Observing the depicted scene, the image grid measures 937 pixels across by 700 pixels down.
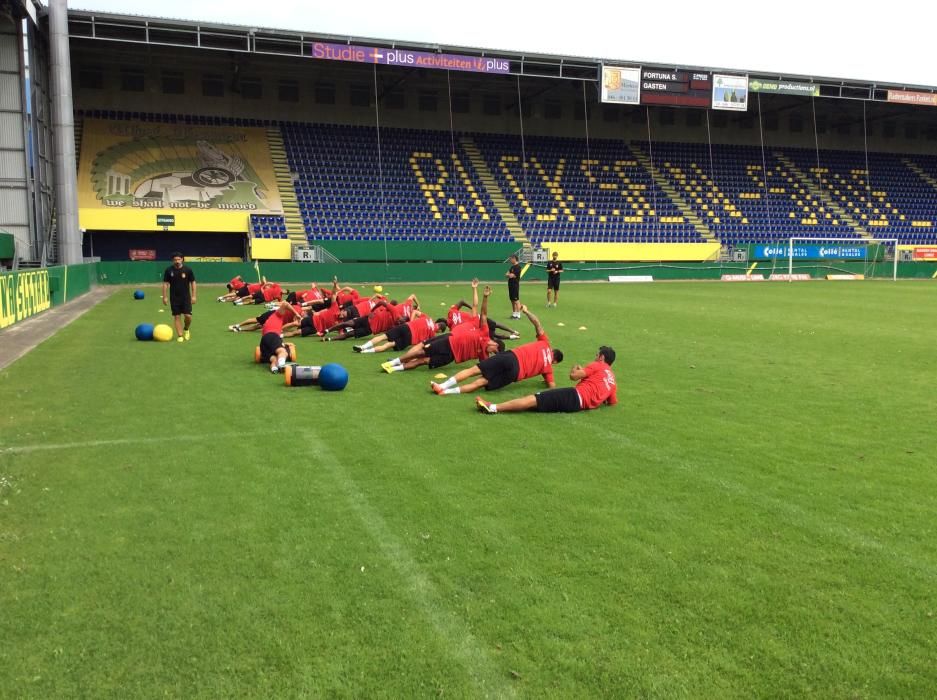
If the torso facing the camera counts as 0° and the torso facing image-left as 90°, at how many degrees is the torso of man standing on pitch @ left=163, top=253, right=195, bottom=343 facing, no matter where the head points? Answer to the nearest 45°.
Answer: approximately 0°

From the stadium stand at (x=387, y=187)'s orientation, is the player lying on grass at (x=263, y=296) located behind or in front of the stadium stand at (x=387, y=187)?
in front

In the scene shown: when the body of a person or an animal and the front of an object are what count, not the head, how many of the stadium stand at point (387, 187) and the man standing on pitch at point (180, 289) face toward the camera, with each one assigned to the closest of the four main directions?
2

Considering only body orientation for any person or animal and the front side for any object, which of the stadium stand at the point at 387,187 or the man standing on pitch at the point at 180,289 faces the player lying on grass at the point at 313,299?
the stadium stand

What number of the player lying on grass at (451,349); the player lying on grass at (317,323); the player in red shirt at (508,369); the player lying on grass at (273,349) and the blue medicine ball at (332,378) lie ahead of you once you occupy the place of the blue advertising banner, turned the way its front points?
5

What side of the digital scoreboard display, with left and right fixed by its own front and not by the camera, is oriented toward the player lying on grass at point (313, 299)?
front
